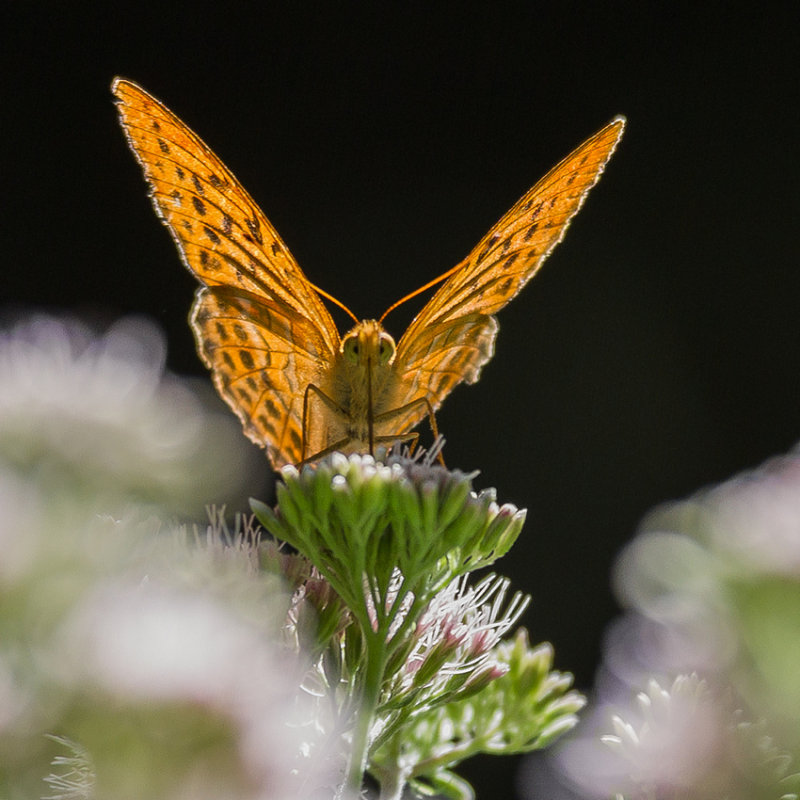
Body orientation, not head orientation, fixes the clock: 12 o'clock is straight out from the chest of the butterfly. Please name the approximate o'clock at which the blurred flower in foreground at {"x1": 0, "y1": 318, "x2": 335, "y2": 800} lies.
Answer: The blurred flower in foreground is roughly at 12 o'clock from the butterfly.

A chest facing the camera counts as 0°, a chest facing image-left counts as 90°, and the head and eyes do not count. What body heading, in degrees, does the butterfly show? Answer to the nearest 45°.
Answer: approximately 0°
